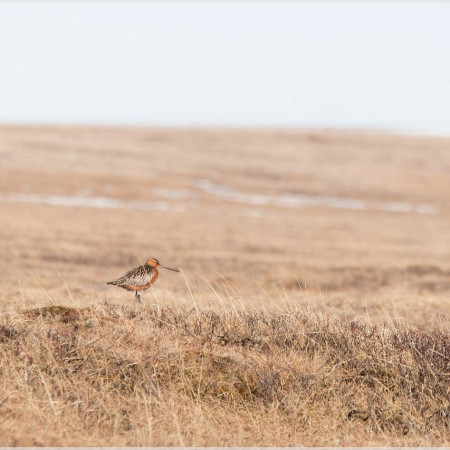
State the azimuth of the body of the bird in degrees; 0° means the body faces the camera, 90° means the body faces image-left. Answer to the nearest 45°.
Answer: approximately 270°
